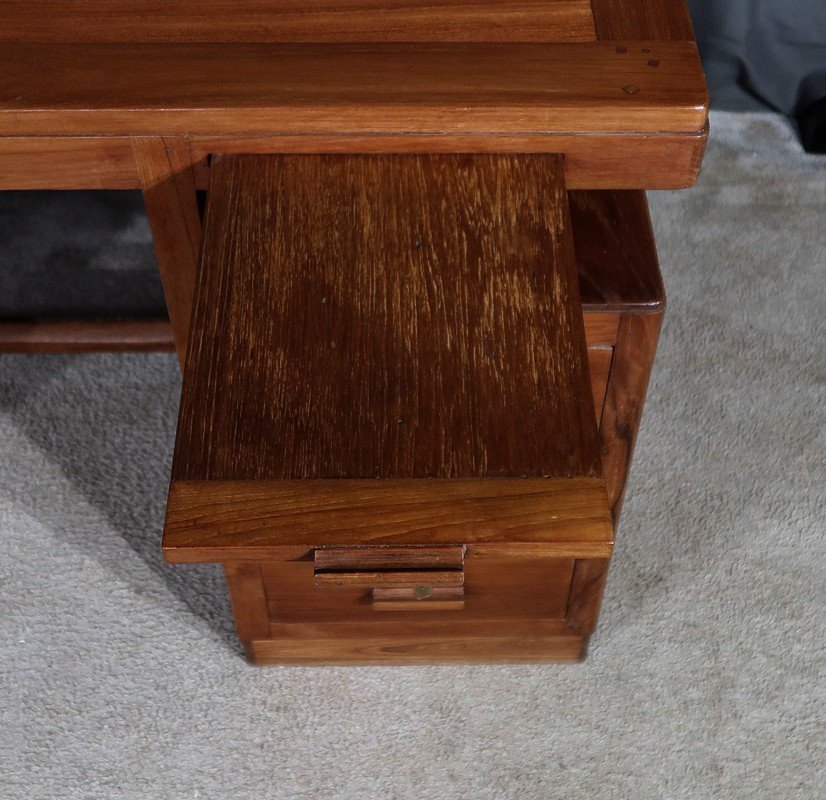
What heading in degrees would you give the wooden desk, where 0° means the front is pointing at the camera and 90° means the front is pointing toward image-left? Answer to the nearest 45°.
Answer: approximately 0°
